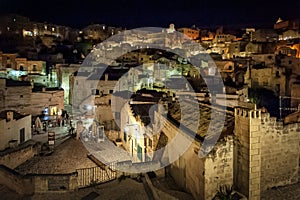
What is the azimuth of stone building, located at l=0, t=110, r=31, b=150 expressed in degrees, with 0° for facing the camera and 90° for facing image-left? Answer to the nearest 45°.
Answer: approximately 315°

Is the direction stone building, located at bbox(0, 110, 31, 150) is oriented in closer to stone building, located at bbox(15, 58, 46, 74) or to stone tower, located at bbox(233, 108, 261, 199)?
the stone tower

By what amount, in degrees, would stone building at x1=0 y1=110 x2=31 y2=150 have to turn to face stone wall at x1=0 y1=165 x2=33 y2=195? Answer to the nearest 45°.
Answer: approximately 45° to its right

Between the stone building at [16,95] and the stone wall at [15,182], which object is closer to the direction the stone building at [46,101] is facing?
the stone wall

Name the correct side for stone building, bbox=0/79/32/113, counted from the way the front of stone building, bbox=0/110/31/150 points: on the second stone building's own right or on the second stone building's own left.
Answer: on the second stone building's own left

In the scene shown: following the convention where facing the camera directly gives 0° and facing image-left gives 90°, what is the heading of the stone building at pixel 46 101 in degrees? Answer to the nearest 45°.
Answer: approximately 0°

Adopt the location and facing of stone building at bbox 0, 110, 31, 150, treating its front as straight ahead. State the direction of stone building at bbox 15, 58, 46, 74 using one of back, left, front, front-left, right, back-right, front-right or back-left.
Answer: back-left

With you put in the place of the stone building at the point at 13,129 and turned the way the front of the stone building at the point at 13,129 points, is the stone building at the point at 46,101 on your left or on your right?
on your left

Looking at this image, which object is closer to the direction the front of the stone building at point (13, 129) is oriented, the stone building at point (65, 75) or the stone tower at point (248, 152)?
the stone tower

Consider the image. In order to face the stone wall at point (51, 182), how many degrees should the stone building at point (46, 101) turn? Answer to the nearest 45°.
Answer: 0° — it already faces it

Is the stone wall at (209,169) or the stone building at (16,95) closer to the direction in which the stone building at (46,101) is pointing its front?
the stone wall
